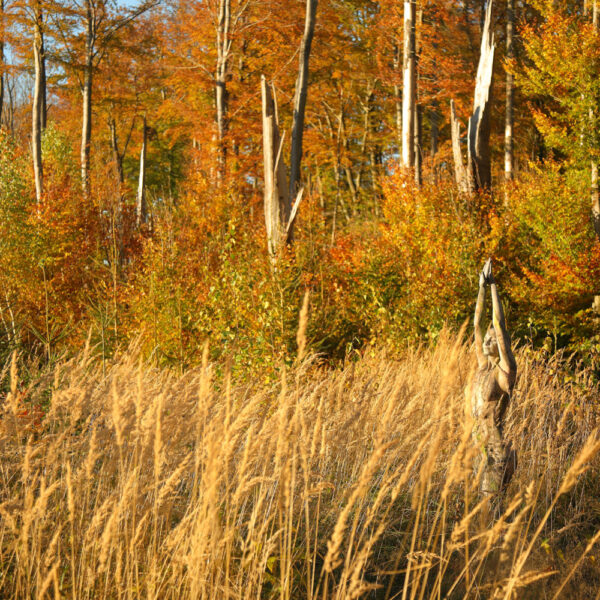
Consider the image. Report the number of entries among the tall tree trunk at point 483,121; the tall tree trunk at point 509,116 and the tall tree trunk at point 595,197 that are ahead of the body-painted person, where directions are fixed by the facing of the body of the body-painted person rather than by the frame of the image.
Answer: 0

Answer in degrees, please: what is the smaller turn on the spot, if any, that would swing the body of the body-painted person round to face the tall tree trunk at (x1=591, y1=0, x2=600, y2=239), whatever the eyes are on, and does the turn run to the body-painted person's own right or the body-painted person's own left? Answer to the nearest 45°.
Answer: approximately 135° to the body-painted person's own right

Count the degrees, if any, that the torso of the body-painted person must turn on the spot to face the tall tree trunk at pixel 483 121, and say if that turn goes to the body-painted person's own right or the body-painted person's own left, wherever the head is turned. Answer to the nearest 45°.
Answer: approximately 135° to the body-painted person's own right

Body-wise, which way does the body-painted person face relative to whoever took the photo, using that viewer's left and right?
facing the viewer and to the left of the viewer

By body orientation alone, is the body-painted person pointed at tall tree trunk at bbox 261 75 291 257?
no

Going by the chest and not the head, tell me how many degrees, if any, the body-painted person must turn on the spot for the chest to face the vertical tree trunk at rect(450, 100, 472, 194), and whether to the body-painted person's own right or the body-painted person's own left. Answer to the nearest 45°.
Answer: approximately 135° to the body-painted person's own right

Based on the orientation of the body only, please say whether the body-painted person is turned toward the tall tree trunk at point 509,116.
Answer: no

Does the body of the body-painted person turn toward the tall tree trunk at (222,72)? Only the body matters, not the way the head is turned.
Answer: no

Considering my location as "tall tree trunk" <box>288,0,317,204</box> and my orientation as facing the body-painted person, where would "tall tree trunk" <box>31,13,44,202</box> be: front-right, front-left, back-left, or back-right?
back-right

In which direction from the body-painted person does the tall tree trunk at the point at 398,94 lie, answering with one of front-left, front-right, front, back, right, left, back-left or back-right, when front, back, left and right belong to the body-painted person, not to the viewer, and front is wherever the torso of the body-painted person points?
back-right
